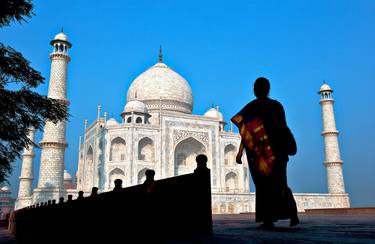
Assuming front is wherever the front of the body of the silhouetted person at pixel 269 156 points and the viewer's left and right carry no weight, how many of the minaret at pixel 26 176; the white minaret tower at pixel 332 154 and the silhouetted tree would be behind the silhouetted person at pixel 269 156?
0

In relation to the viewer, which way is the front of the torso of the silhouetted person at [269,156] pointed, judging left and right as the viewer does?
facing away from the viewer

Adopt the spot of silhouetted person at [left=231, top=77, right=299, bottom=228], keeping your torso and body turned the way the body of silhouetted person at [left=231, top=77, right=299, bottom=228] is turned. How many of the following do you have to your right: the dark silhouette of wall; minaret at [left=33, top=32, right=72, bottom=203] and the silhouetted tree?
0

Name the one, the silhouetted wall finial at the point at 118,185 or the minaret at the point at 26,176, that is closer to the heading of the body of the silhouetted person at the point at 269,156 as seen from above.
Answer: the minaret

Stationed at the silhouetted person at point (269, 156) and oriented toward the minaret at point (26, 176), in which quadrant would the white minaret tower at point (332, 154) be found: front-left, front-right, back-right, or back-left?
front-right

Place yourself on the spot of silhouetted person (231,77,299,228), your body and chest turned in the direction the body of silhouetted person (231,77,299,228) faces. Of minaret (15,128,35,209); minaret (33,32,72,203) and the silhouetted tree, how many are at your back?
0

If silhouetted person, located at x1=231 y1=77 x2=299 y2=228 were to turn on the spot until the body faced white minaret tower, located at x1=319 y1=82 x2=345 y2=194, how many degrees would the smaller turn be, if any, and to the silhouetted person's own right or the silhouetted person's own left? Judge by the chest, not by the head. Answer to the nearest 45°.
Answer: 0° — they already face it

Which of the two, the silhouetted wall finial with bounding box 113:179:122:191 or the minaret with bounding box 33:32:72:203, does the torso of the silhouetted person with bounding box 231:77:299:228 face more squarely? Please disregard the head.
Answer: the minaret

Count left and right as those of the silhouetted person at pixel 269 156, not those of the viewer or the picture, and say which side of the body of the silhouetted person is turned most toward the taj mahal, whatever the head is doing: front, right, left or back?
front

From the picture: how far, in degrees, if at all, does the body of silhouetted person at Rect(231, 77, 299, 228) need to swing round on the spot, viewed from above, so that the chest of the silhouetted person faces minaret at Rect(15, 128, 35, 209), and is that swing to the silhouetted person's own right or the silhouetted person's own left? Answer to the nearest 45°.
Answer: approximately 45° to the silhouetted person's own left

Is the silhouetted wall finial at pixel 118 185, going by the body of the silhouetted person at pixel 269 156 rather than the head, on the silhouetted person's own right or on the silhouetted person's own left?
on the silhouetted person's own left

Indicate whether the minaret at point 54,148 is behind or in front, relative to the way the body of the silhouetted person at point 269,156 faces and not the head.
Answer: in front

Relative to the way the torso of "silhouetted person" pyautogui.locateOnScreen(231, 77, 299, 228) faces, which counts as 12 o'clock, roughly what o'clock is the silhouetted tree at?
The silhouetted tree is roughly at 10 o'clock from the silhouetted person.

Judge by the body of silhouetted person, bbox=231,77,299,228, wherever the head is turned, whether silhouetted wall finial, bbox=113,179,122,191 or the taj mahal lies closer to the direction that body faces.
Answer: the taj mahal
